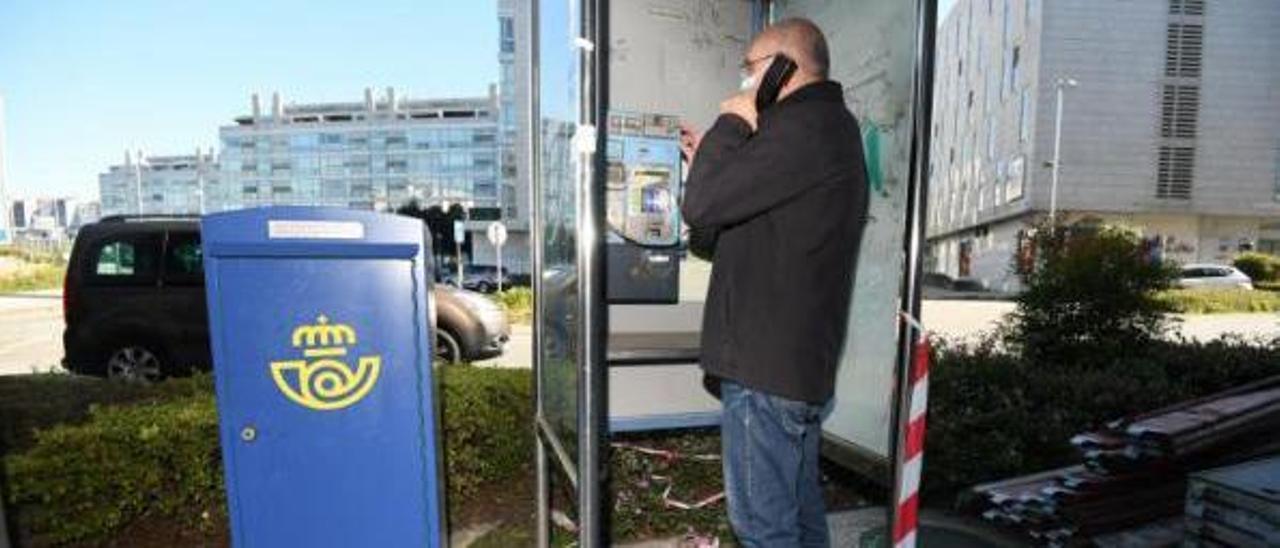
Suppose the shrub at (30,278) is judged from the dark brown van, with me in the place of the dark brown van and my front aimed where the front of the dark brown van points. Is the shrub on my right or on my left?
on my left

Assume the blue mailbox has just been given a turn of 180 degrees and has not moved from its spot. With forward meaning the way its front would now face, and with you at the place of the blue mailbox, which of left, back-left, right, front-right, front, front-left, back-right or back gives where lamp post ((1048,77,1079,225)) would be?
front-right

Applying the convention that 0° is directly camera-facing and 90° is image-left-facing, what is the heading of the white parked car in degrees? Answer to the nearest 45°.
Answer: approximately 270°

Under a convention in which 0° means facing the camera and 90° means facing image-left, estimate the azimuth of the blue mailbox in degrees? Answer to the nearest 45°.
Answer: approximately 0°

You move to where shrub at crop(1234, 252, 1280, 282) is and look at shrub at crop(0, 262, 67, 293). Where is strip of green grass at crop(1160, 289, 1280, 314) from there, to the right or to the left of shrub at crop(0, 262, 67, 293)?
left

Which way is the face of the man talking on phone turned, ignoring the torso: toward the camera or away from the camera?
away from the camera

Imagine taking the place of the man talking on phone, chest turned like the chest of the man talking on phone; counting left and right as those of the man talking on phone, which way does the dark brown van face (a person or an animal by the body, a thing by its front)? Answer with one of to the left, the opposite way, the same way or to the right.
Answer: the opposite way

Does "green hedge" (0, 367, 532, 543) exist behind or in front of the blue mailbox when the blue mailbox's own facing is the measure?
behind

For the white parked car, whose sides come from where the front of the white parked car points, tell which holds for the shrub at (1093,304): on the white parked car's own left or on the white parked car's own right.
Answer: on the white parked car's own right

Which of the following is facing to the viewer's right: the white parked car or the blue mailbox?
the white parked car

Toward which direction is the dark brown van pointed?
to the viewer's right
